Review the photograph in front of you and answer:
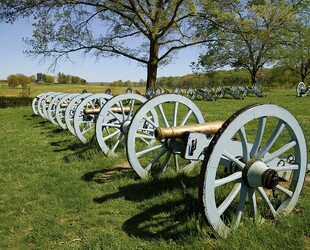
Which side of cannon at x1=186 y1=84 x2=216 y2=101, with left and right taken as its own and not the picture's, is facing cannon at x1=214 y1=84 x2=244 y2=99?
back

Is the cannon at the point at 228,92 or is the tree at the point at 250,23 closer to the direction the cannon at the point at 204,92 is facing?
the tree

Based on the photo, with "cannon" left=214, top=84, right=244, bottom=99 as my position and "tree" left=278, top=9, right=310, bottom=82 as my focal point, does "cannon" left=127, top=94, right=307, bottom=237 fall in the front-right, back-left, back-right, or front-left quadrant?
back-right

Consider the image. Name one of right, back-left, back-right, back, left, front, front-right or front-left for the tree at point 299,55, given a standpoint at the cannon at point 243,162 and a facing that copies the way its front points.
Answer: back-right

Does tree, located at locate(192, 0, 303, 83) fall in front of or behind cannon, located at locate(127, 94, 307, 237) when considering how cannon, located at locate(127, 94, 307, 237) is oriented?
behind

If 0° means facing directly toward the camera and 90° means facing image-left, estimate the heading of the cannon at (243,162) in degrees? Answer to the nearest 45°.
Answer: approximately 45°
